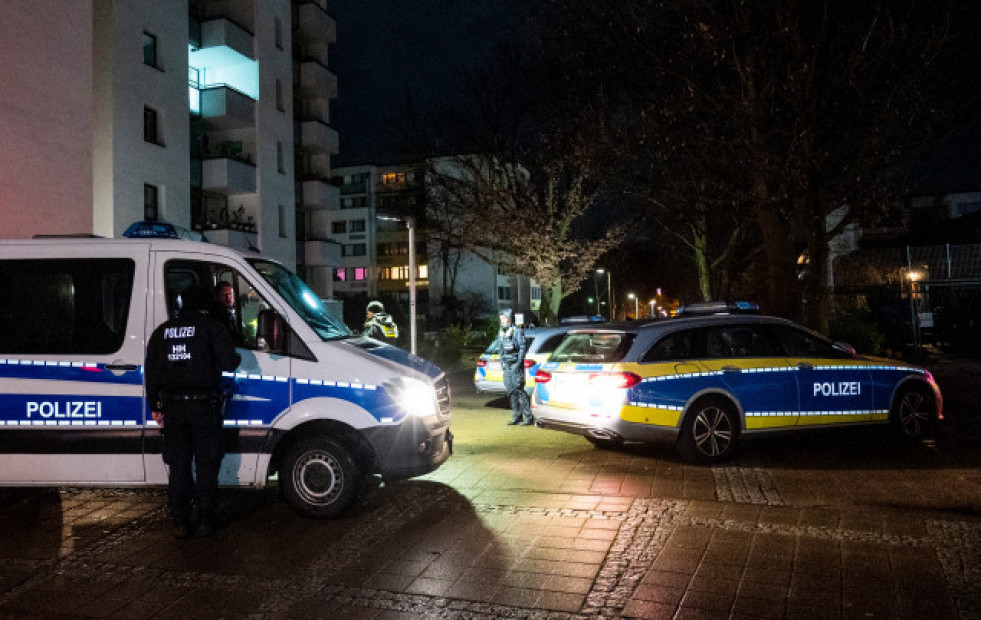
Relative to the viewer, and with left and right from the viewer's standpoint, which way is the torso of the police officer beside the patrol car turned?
facing the viewer and to the left of the viewer

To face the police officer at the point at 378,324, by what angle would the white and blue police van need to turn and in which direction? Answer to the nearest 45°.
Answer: approximately 45° to its left

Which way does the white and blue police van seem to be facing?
to the viewer's right

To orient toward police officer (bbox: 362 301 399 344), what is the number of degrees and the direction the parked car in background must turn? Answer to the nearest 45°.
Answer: approximately 135° to its left

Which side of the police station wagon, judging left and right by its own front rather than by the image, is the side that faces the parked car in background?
left

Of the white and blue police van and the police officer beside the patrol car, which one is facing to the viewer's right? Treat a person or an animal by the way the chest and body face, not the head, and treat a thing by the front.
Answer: the white and blue police van

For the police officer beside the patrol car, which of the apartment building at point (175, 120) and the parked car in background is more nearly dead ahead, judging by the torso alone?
the apartment building

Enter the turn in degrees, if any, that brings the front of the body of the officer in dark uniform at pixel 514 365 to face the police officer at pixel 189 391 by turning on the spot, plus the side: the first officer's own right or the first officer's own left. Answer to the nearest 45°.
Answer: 0° — they already face them

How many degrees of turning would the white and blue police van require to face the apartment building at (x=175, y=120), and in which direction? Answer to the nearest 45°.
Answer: approximately 90° to its left

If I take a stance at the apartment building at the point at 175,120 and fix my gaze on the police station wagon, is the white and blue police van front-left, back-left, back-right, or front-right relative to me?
front-right

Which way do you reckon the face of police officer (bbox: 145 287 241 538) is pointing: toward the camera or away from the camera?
away from the camera
